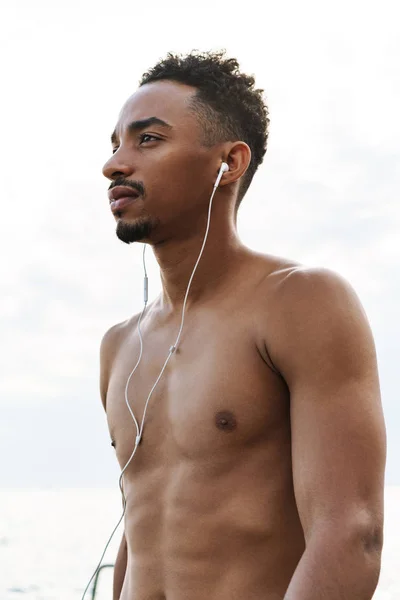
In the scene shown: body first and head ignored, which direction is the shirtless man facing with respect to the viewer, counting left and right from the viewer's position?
facing the viewer and to the left of the viewer
